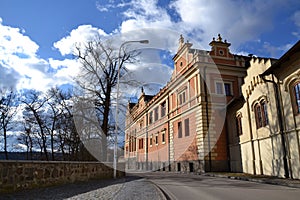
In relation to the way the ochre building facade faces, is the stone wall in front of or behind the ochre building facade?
in front

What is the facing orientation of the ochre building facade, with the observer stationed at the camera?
facing the viewer and to the left of the viewer
